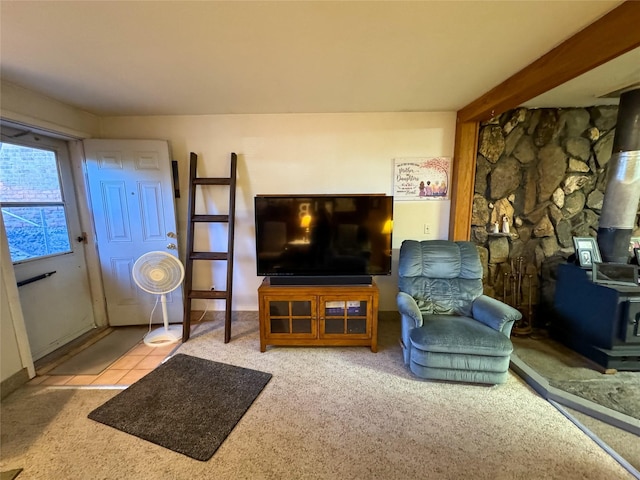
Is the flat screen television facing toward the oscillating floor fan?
no

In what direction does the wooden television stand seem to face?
toward the camera

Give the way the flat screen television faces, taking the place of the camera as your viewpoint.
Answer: facing the viewer

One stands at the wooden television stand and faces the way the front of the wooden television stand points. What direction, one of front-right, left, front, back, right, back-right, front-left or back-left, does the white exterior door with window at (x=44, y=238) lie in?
right

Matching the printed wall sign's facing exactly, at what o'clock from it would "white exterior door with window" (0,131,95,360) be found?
The white exterior door with window is roughly at 2 o'clock from the printed wall sign.

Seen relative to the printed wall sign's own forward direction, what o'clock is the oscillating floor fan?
The oscillating floor fan is roughly at 2 o'clock from the printed wall sign.

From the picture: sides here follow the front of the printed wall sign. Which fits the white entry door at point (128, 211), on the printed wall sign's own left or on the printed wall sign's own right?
on the printed wall sign's own right

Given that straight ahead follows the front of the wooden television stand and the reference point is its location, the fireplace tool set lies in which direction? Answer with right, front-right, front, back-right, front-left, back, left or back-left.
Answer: left

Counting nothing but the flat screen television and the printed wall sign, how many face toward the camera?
2

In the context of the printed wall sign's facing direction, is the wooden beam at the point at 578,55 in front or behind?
in front

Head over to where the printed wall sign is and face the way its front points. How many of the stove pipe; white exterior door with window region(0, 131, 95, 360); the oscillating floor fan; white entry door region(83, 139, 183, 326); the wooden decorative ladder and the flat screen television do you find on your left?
1

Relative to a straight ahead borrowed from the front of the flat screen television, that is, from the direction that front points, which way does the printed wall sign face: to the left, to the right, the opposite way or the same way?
the same way

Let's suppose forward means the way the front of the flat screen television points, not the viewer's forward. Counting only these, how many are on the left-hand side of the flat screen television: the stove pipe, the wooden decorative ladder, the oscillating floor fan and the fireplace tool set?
2

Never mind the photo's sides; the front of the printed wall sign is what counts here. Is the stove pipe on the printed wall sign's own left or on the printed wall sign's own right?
on the printed wall sign's own left

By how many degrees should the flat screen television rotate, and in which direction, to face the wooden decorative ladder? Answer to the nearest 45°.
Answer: approximately 90° to its right

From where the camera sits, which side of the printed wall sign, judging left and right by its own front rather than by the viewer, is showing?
front
